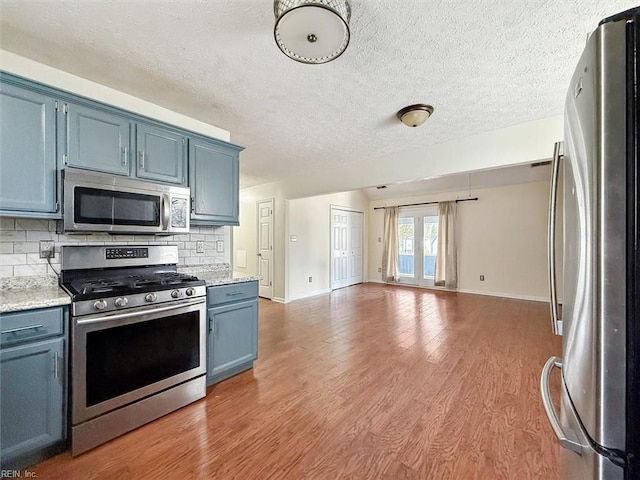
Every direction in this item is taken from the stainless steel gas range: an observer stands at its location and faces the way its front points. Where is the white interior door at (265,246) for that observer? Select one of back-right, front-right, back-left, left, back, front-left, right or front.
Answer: left

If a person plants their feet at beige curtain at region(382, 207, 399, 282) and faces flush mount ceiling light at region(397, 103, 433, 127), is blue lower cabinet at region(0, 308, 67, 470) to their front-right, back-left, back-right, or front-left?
front-right

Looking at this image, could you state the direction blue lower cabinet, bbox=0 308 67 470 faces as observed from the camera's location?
facing the viewer and to the right of the viewer

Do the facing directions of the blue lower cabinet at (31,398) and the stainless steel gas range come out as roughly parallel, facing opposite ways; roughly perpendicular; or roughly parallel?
roughly parallel

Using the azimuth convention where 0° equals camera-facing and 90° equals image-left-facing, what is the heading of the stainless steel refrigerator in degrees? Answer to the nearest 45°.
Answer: approximately 90°

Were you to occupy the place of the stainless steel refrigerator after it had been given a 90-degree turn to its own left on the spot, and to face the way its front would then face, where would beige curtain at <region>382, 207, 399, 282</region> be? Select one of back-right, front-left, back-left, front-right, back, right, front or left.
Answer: back-right

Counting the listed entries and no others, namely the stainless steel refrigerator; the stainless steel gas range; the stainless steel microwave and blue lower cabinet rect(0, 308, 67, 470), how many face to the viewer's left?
1

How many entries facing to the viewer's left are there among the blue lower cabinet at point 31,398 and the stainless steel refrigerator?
1

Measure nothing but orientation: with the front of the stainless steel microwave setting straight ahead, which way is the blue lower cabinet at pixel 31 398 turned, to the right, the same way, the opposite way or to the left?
the same way

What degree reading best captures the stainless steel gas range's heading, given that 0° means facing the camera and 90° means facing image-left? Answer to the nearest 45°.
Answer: approximately 315°

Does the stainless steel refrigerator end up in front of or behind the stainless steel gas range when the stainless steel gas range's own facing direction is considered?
in front

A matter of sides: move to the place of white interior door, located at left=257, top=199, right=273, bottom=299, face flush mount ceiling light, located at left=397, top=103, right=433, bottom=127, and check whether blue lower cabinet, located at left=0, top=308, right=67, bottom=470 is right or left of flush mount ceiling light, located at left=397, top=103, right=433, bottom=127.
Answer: right
